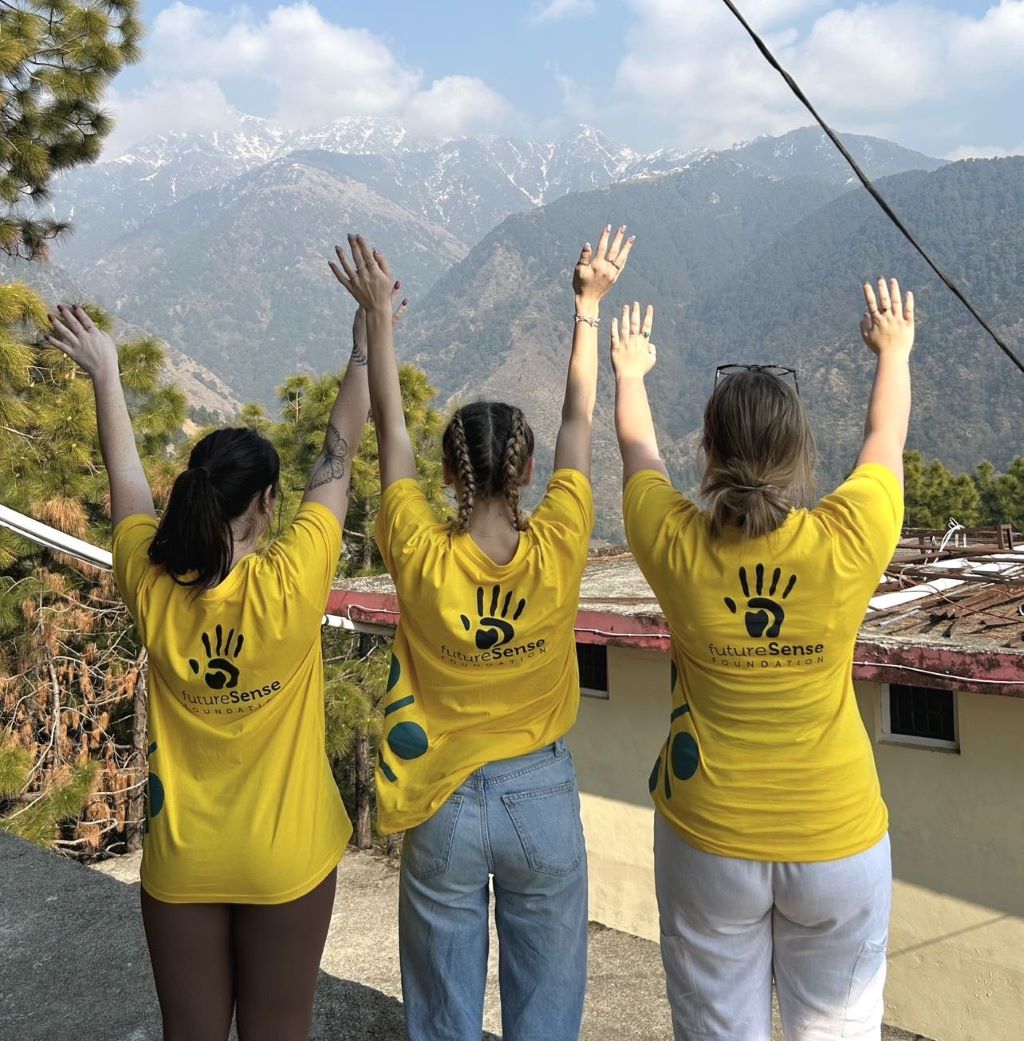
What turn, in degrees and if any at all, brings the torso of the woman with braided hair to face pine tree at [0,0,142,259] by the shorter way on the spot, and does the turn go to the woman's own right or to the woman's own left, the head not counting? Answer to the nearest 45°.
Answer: approximately 45° to the woman's own left

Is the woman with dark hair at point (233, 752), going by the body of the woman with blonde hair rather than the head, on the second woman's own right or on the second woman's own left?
on the second woman's own left

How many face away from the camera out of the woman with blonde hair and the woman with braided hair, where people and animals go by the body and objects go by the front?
2

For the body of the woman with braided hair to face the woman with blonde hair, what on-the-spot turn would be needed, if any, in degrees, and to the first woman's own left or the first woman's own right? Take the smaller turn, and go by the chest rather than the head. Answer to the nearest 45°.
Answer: approximately 90° to the first woman's own right

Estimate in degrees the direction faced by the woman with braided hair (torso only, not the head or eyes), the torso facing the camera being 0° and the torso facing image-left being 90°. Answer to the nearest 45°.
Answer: approximately 180°

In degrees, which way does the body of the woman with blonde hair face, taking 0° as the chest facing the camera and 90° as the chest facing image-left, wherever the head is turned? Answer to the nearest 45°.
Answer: approximately 180°

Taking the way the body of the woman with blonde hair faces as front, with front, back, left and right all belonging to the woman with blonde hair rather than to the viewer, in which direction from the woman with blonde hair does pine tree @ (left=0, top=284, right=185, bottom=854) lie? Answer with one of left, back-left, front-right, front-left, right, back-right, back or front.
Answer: front-left

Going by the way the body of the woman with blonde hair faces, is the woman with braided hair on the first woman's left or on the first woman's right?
on the first woman's left

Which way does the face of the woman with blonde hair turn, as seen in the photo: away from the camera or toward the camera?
away from the camera

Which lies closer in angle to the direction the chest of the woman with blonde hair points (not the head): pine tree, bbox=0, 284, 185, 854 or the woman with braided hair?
the pine tree

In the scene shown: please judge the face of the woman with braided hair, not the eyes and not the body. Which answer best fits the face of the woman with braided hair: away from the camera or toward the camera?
away from the camera
